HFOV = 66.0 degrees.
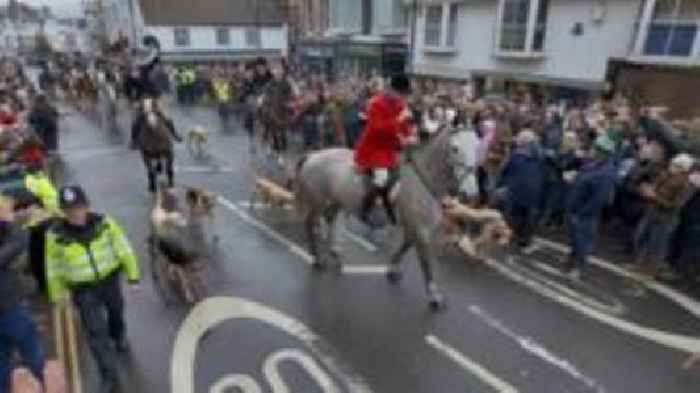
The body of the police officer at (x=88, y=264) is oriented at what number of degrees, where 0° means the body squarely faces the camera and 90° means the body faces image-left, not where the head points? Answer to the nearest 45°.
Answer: approximately 0°

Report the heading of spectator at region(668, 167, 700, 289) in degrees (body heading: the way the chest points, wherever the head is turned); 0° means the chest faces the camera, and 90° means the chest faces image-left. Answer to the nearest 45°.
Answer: approximately 90°

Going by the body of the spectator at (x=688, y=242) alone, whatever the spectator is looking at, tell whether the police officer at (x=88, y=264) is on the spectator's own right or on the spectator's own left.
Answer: on the spectator's own left

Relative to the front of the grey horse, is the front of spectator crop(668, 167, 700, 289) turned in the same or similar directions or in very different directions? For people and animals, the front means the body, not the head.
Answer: very different directions

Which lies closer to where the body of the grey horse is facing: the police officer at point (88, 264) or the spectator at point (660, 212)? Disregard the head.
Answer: the spectator

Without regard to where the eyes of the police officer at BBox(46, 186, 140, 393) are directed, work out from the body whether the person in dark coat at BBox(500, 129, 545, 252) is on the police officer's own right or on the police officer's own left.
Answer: on the police officer's own left

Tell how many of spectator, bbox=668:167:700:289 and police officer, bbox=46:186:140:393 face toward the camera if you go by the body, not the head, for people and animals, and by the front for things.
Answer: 1

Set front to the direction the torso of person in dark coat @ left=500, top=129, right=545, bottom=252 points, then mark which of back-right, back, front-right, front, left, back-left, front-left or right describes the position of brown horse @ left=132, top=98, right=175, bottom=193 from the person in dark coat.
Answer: front-right

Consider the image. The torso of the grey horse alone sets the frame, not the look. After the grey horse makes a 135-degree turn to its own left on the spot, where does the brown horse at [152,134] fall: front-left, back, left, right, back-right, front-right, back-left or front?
front-left
